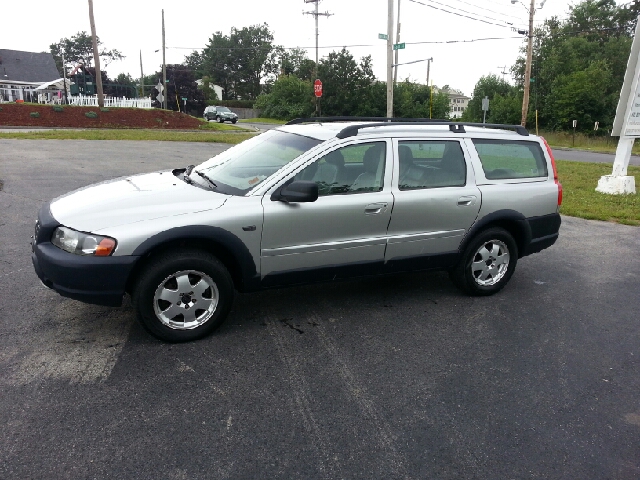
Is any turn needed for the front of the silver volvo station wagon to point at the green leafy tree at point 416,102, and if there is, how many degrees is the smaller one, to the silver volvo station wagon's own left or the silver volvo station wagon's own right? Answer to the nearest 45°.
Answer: approximately 135° to the silver volvo station wagon's own right

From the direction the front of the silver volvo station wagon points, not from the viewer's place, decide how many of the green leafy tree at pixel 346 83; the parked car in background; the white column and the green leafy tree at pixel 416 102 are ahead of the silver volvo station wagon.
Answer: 0

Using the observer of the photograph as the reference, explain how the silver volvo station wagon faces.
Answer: facing the viewer and to the left of the viewer

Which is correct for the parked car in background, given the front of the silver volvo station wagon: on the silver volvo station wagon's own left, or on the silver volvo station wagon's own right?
on the silver volvo station wagon's own right

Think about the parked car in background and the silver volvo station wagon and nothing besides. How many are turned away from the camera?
0

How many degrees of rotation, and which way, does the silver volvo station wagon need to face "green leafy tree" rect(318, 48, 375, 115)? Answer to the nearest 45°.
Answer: approximately 135° to its right
